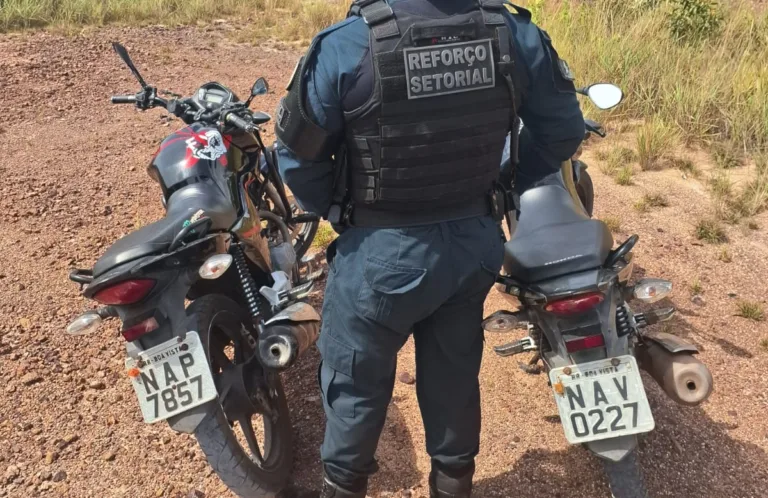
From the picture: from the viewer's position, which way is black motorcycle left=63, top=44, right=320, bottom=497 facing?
facing away from the viewer and to the right of the viewer

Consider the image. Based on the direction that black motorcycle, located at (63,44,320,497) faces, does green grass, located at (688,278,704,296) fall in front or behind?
in front

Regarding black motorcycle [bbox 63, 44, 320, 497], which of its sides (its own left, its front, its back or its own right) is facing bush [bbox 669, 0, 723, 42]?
front

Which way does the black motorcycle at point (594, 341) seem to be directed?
away from the camera

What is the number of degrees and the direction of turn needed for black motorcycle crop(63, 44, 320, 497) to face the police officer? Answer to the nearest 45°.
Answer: approximately 90° to its right

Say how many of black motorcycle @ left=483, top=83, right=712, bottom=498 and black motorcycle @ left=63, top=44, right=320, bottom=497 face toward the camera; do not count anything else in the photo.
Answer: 0

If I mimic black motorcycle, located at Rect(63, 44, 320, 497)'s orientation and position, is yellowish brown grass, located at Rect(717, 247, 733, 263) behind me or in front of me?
in front

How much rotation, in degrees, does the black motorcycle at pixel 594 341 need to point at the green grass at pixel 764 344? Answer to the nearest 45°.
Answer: approximately 45° to its right

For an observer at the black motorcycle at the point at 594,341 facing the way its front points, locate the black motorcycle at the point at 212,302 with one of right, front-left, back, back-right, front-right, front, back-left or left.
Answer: left

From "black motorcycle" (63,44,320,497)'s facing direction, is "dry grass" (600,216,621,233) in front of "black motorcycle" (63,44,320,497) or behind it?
in front
